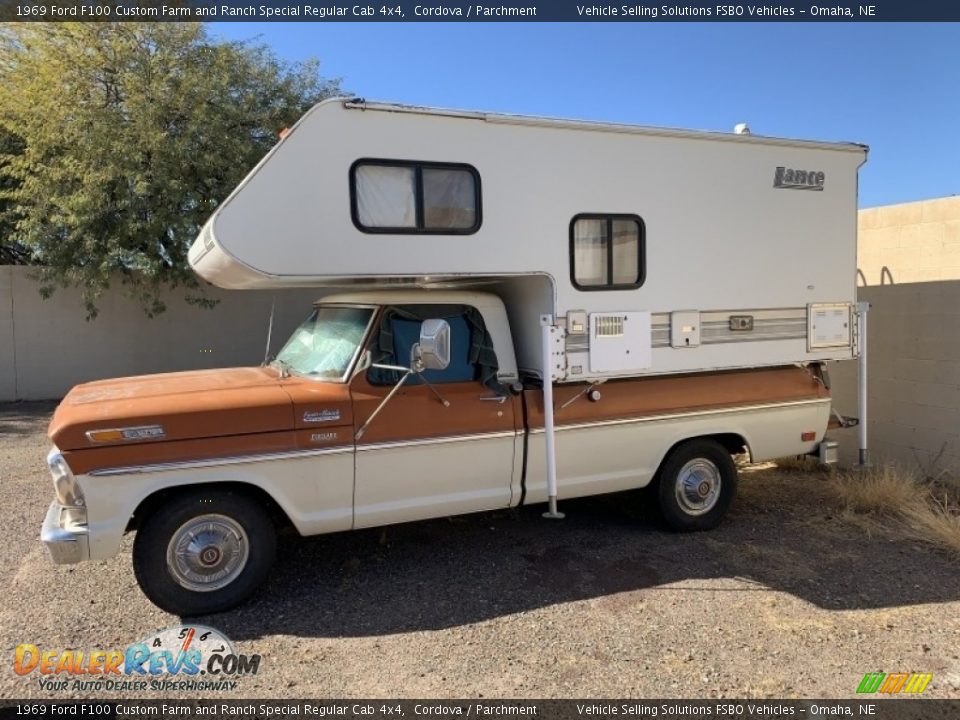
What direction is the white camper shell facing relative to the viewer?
to the viewer's left
